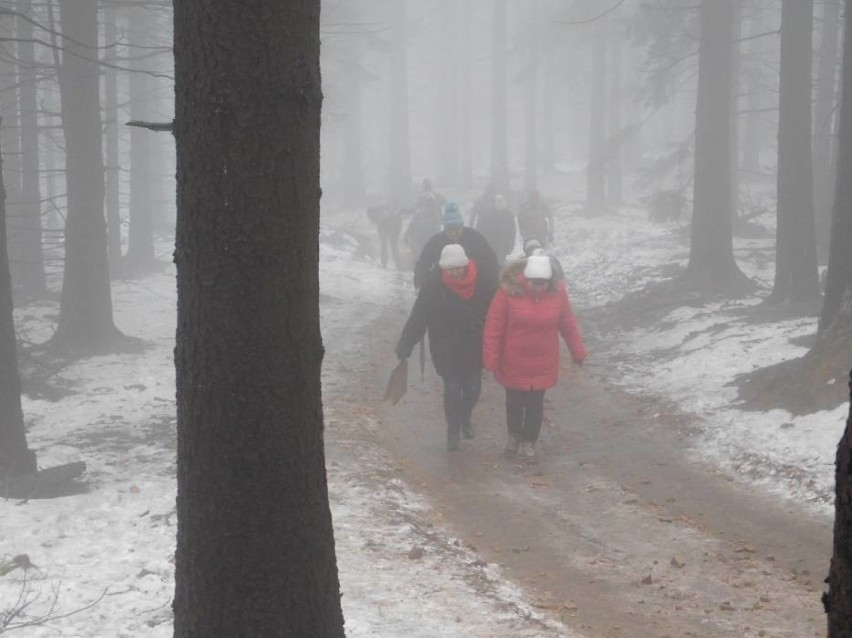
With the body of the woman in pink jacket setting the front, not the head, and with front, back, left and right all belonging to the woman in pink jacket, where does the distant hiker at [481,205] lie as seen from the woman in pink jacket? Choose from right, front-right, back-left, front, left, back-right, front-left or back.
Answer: back

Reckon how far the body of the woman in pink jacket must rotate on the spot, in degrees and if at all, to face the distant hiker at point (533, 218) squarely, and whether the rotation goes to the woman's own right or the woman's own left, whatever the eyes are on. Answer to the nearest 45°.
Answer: approximately 180°

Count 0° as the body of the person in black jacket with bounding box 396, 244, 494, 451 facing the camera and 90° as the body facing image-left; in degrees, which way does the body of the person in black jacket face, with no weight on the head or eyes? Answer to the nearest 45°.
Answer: approximately 0°

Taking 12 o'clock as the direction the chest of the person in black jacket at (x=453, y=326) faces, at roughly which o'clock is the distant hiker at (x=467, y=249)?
The distant hiker is roughly at 6 o'clock from the person in black jacket.

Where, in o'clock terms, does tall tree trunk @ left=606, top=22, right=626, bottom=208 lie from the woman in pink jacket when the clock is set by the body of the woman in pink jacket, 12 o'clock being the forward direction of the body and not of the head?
The tall tree trunk is roughly at 6 o'clock from the woman in pink jacket.

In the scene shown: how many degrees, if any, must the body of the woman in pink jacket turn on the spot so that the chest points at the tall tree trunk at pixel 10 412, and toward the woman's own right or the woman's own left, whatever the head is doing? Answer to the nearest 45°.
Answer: approximately 90° to the woman's own right

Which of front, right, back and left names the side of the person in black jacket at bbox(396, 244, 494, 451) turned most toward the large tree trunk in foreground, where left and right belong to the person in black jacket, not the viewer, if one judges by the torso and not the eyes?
front

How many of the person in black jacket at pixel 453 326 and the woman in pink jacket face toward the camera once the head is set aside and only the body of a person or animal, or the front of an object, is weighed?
2

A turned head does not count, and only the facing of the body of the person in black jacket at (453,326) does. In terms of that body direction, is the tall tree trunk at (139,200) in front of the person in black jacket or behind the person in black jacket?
behind

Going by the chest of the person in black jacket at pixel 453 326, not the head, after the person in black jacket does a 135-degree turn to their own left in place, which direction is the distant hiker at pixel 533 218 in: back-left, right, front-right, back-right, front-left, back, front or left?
front-left
